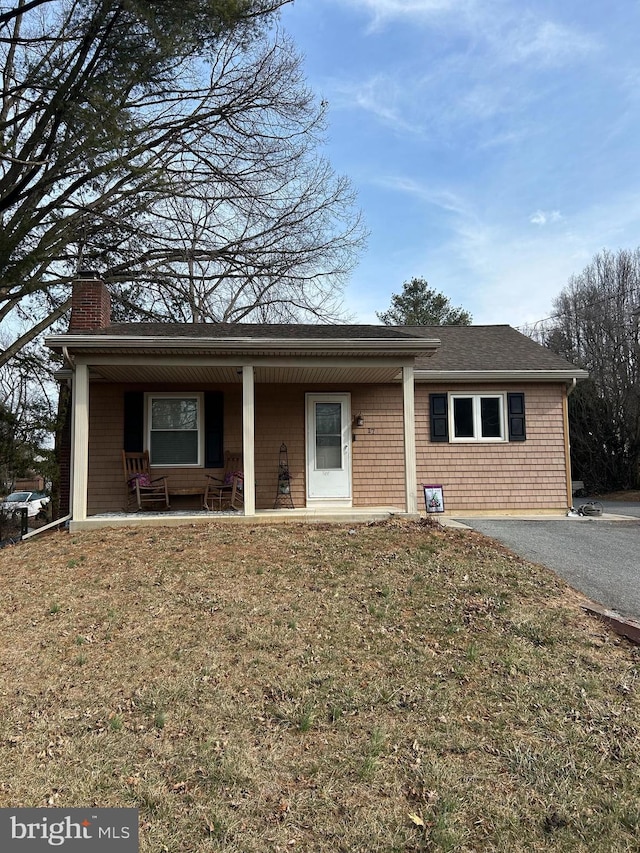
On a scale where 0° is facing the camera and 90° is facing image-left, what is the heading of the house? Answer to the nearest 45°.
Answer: approximately 0°

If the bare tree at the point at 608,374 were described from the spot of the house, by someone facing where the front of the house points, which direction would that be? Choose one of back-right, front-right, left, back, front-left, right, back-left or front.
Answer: back-left

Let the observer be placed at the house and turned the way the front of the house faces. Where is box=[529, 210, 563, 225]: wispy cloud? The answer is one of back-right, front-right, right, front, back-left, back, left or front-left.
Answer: back-left
